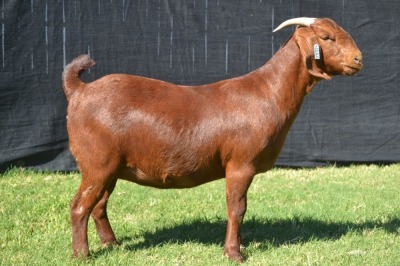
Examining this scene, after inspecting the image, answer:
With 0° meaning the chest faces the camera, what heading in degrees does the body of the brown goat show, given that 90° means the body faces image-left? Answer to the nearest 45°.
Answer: approximately 270°
